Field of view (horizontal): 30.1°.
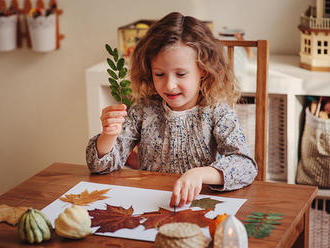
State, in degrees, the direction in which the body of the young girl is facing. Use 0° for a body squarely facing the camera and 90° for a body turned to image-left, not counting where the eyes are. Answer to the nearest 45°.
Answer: approximately 0°

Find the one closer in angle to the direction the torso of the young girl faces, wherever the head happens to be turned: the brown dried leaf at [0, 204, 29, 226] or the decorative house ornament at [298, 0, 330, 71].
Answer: the brown dried leaf

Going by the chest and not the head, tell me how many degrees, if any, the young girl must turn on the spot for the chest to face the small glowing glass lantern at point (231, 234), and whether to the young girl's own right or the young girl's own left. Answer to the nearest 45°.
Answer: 0° — they already face it

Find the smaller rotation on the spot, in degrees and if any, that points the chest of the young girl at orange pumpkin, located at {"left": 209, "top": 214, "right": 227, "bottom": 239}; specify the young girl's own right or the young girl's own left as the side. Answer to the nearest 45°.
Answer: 0° — they already face it
